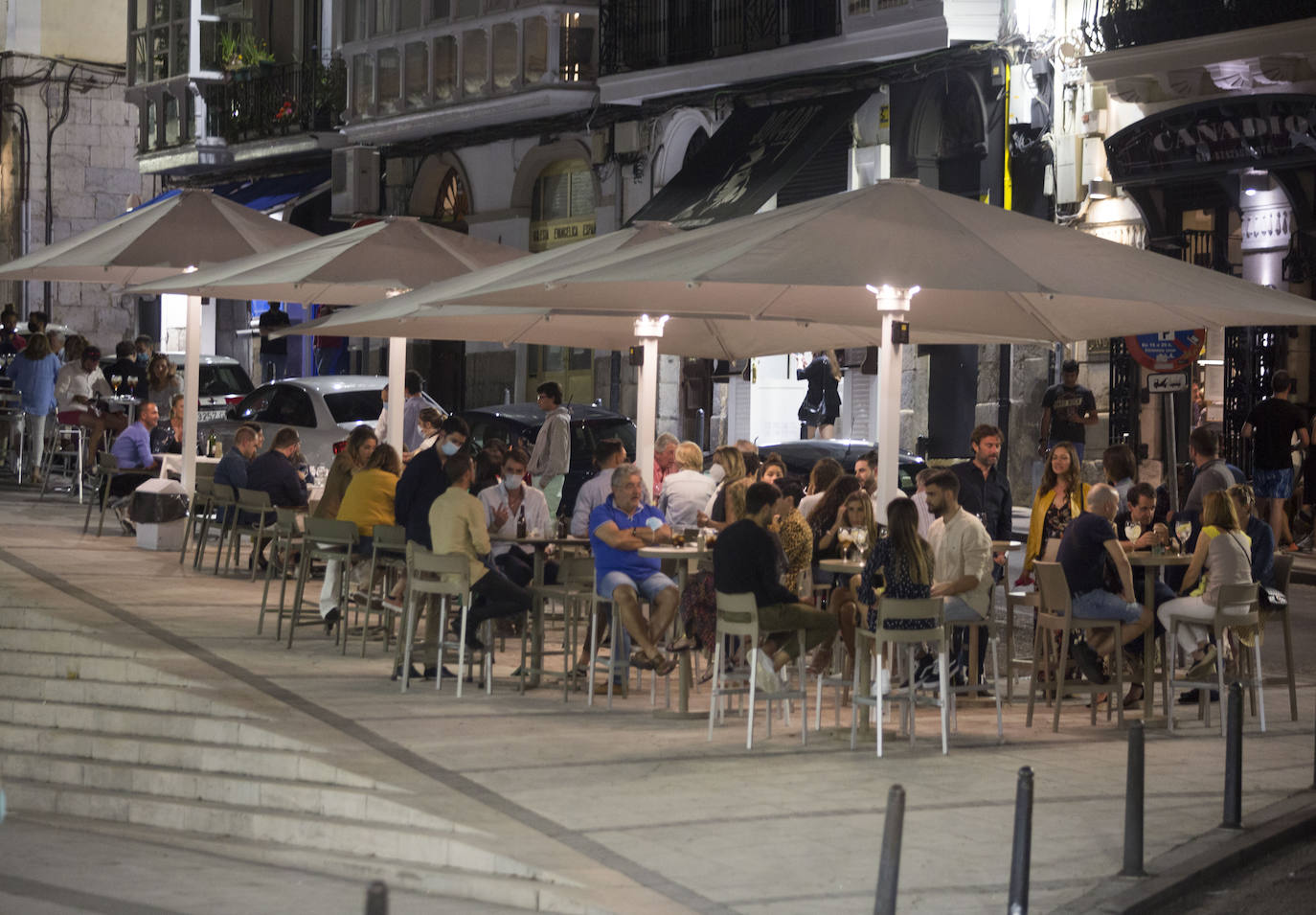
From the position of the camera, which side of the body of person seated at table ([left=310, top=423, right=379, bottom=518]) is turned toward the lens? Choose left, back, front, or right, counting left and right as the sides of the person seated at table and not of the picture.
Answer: right

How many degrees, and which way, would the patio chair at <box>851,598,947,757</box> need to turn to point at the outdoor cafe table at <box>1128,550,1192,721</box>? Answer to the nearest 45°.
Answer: approximately 45° to its right

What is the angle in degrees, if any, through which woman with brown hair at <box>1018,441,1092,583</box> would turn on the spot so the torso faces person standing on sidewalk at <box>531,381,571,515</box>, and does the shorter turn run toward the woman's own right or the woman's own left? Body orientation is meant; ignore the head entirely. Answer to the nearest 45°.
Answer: approximately 135° to the woman's own right

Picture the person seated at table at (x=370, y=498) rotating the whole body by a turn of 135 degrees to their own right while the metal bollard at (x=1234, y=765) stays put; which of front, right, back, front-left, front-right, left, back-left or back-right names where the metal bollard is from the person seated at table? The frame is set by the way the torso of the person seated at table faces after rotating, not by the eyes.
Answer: front-left

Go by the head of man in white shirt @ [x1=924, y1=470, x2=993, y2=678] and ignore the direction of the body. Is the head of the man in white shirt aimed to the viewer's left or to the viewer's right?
to the viewer's left

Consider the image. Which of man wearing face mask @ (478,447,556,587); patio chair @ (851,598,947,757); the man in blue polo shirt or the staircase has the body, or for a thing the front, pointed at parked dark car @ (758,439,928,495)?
the patio chair
